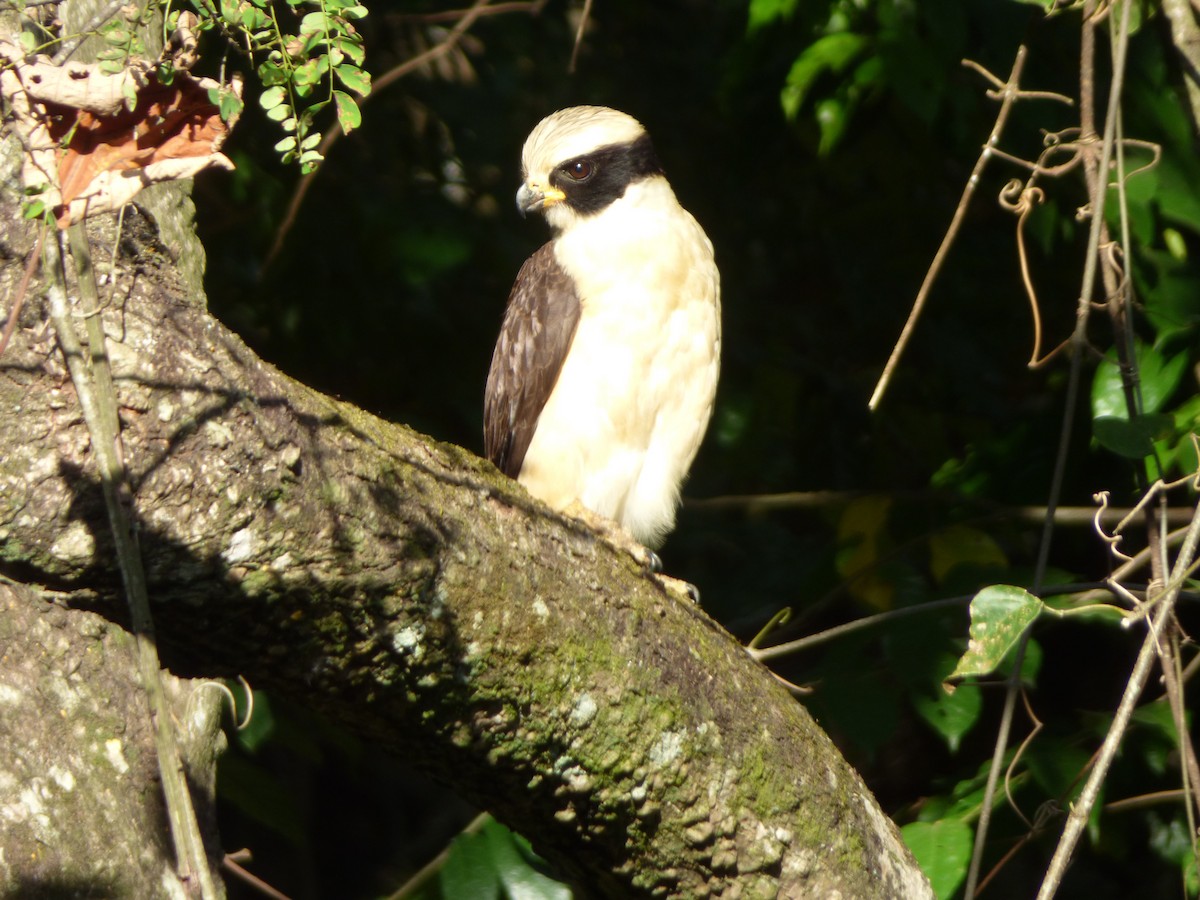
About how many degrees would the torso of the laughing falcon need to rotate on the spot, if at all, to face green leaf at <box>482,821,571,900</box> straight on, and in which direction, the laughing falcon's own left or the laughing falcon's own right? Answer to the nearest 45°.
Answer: approximately 45° to the laughing falcon's own right

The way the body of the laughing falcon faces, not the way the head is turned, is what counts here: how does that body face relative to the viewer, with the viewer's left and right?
facing the viewer and to the right of the viewer

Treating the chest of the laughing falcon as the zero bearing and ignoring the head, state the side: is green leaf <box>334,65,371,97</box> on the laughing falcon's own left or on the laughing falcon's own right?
on the laughing falcon's own right

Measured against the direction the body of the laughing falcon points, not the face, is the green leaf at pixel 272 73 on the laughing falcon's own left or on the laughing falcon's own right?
on the laughing falcon's own right
